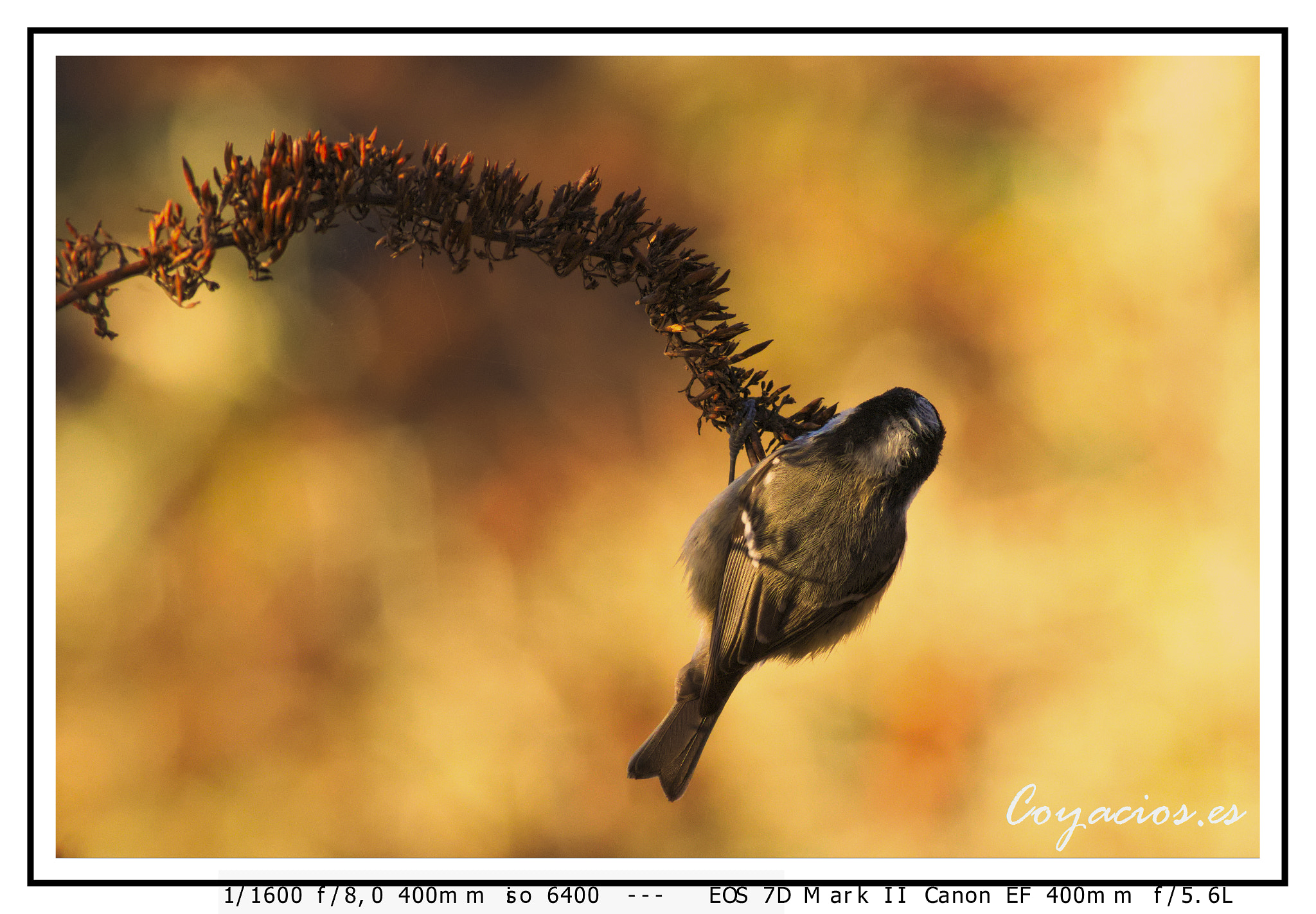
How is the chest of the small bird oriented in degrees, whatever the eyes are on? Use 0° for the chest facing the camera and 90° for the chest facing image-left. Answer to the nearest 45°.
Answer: approximately 225°
